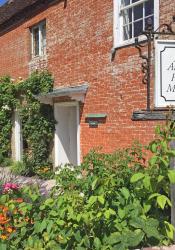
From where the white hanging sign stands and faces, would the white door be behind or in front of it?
behind

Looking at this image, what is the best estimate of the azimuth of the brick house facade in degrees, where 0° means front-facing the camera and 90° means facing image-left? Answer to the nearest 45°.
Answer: approximately 45°

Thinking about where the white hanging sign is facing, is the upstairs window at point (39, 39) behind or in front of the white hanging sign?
behind

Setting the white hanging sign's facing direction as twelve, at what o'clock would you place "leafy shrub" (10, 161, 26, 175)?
The leafy shrub is roughly at 5 o'clock from the white hanging sign.

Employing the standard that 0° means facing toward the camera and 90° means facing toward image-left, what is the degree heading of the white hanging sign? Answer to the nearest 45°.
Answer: approximately 0°
